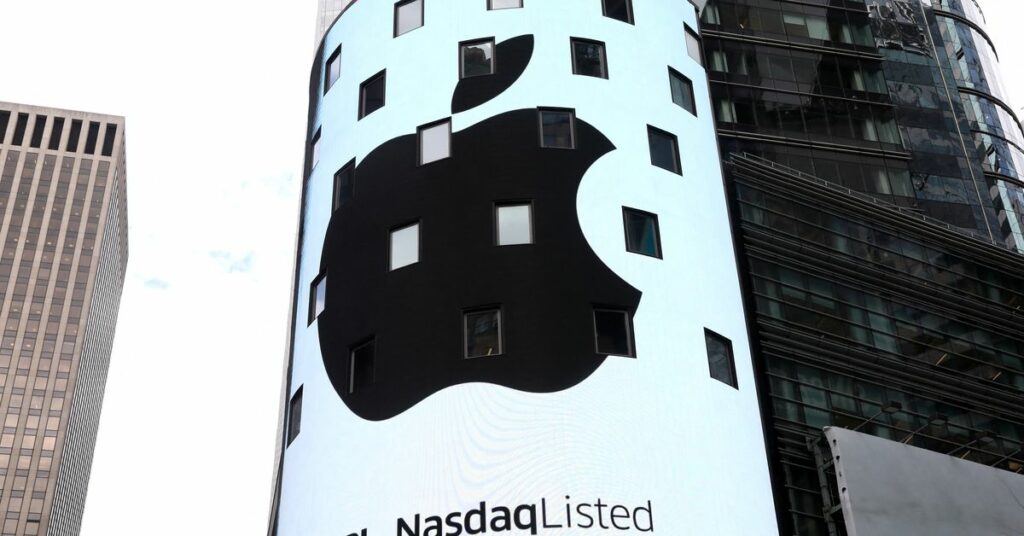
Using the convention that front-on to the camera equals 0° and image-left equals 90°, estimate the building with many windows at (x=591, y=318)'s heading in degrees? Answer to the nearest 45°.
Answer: approximately 0°
